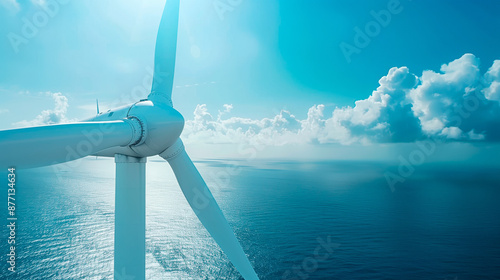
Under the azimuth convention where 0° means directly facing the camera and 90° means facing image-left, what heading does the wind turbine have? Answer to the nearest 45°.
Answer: approximately 315°
